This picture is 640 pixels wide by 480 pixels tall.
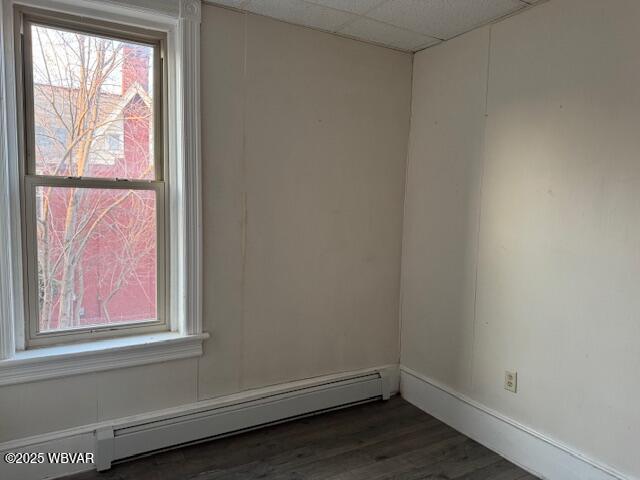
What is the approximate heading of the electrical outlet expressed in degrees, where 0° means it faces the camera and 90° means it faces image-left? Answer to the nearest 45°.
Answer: approximately 45°

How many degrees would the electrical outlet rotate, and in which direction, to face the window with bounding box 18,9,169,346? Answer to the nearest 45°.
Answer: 0° — it already faces it

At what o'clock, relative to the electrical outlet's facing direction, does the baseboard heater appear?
The baseboard heater is roughly at 1 o'clock from the electrical outlet.
